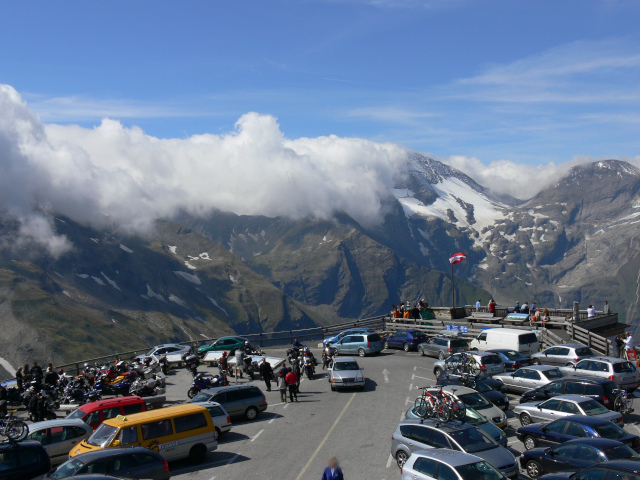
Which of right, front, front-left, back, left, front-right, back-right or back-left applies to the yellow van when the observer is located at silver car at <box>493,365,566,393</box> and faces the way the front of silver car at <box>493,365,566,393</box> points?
left

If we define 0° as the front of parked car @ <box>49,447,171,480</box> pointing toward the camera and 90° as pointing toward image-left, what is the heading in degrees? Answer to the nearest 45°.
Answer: approximately 45°

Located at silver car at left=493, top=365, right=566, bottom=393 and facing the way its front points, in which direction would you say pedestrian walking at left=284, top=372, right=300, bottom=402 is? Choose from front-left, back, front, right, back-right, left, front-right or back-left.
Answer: front-left

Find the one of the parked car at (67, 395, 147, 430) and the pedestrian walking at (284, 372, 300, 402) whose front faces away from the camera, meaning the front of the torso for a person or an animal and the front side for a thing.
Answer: the pedestrian walking

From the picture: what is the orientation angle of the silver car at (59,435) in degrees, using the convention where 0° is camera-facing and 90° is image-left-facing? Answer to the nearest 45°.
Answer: approximately 45°

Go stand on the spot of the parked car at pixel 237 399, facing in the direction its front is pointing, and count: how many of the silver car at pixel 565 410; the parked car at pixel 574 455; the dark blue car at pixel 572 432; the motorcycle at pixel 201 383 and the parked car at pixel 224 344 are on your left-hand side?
3

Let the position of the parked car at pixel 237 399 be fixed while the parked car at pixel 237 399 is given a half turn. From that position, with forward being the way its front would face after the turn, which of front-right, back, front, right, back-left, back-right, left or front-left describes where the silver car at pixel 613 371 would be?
front-right

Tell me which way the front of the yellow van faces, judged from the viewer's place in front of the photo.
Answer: facing the viewer and to the left of the viewer

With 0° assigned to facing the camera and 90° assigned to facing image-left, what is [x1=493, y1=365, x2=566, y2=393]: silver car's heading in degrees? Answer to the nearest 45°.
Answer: approximately 135°

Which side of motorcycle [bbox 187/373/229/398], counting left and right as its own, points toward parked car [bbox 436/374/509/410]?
back
